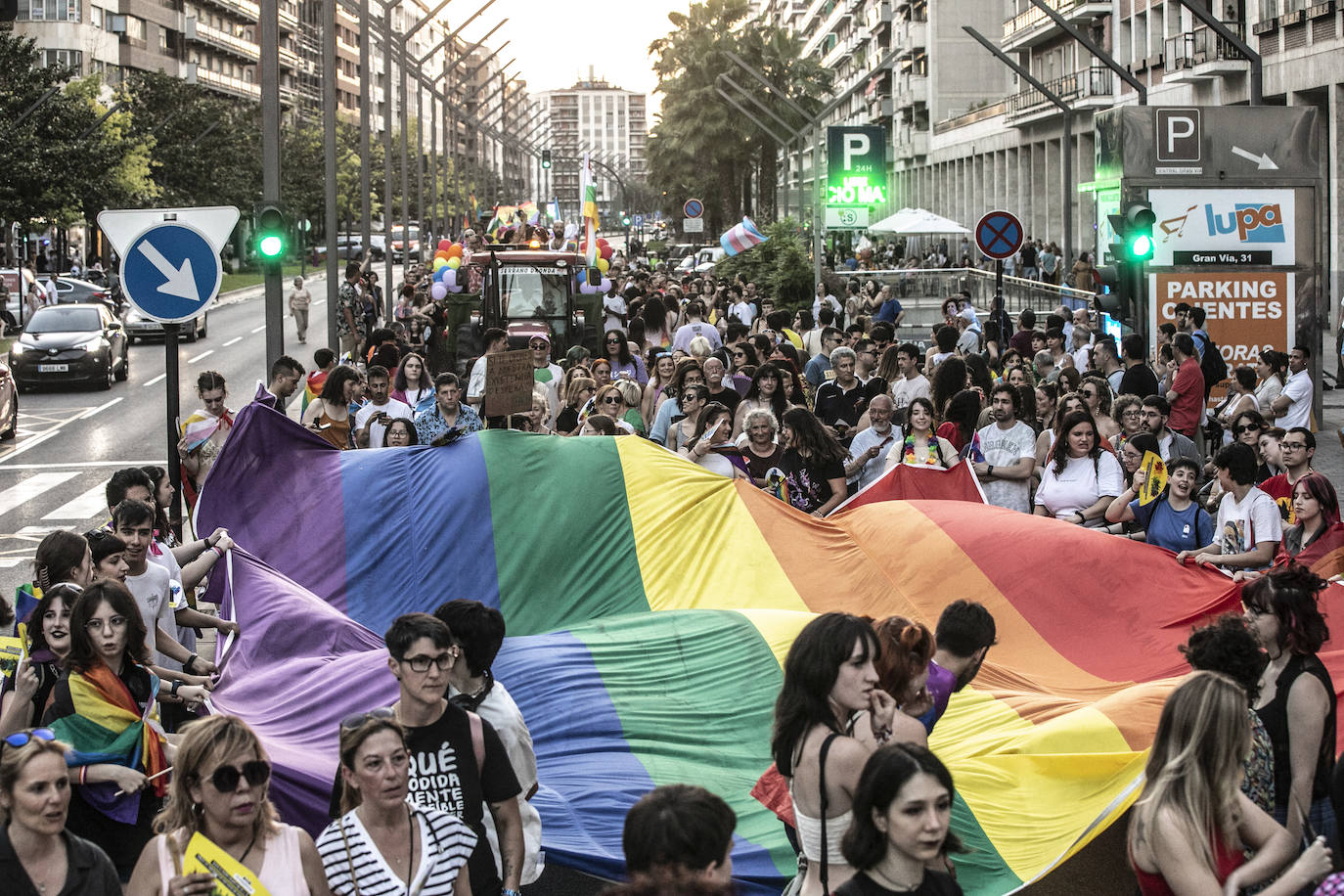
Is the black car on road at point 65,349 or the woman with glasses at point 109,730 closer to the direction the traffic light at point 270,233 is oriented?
the woman with glasses

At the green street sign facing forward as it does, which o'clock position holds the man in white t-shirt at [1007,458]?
The man in white t-shirt is roughly at 12 o'clock from the green street sign.

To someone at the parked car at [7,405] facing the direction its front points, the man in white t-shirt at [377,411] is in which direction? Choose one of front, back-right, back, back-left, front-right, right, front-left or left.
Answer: front-left

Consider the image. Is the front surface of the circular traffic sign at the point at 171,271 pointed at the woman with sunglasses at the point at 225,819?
yes

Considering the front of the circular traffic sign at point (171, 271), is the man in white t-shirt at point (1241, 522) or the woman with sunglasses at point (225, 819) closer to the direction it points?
the woman with sunglasses

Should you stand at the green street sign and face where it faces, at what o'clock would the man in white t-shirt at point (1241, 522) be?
The man in white t-shirt is roughly at 12 o'clock from the green street sign.

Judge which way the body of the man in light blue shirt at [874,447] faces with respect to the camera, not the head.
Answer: toward the camera

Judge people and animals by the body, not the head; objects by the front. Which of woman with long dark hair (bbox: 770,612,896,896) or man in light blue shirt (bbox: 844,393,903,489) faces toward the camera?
the man in light blue shirt

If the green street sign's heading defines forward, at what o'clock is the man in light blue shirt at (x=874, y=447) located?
The man in light blue shirt is roughly at 12 o'clock from the green street sign.

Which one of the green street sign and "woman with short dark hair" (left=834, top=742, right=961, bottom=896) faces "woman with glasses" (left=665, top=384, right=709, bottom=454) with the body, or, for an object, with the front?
the green street sign

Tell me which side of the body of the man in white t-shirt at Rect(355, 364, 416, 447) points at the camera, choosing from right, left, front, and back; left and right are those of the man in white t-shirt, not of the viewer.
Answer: front

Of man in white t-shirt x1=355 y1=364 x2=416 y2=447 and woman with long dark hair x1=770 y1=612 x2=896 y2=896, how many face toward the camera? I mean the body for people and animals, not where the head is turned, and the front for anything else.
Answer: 1

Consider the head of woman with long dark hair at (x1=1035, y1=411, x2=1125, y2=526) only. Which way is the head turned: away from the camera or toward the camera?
toward the camera

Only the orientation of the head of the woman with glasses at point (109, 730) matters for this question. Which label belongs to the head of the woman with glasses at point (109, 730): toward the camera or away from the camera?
toward the camera

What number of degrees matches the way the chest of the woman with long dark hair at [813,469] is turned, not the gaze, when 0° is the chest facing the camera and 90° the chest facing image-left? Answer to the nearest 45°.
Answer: approximately 45°

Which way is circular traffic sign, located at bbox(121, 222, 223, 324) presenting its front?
toward the camera

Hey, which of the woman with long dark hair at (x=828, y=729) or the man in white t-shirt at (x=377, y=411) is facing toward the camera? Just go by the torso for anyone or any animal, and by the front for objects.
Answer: the man in white t-shirt

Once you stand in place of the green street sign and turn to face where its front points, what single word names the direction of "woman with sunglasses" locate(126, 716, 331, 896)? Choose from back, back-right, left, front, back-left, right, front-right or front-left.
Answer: front

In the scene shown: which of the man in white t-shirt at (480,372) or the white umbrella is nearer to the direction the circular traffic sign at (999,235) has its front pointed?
the man in white t-shirt
